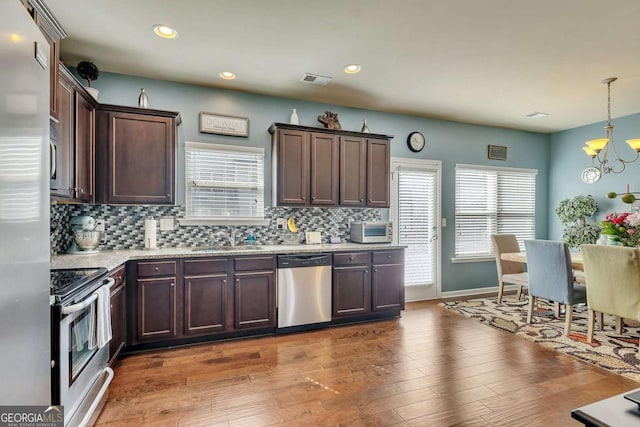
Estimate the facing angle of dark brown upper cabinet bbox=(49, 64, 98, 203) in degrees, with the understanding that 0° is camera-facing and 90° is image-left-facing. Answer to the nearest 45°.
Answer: approximately 270°

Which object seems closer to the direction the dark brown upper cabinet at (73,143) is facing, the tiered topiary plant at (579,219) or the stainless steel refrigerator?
the tiered topiary plant

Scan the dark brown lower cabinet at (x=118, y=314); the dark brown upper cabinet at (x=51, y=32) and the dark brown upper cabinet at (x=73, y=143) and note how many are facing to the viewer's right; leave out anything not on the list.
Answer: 3

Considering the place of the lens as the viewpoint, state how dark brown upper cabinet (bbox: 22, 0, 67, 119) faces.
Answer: facing to the right of the viewer

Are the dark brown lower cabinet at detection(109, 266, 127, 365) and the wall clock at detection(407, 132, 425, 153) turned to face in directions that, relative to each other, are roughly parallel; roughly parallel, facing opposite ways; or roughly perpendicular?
roughly perpendicular

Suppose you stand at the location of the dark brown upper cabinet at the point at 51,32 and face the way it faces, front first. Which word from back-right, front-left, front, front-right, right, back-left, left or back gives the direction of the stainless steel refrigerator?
right

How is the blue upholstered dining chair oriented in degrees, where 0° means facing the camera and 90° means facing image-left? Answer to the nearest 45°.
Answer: approximately 225°

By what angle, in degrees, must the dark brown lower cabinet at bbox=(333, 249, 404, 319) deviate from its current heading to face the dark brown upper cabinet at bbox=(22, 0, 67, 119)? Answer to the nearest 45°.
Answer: approximately 90° to its right

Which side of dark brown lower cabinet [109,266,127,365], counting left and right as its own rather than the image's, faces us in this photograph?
right

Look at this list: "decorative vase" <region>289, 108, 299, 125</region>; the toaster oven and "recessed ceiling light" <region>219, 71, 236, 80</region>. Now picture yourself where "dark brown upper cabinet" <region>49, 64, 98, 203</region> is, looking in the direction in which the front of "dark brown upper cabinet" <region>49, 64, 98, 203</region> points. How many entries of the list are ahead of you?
3

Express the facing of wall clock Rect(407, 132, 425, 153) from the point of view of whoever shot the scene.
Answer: facing the viewer and to the right of the viewer

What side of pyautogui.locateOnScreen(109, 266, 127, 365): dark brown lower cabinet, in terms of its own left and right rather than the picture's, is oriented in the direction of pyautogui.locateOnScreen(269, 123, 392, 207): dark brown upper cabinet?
front
